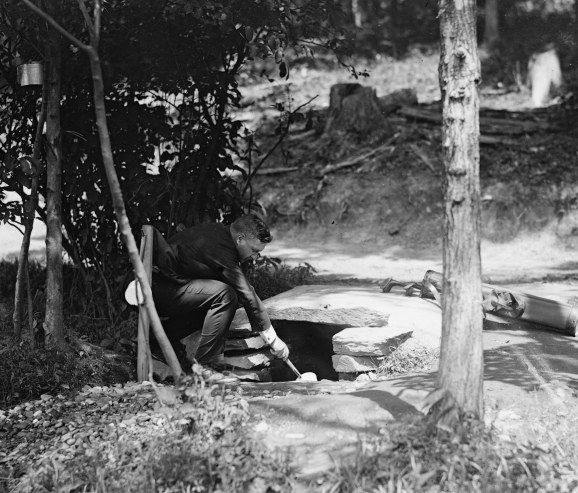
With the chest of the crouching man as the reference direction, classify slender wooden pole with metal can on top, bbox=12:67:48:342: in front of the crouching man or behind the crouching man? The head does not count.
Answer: behind

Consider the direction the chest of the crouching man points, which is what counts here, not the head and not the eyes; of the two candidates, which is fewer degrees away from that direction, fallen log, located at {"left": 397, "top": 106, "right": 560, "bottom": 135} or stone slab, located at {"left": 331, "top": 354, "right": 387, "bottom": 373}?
the stone slab

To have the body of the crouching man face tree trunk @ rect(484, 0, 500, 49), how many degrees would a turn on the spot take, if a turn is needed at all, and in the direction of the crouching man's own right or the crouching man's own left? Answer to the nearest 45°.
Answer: approximately 45° to the crouching man's own left

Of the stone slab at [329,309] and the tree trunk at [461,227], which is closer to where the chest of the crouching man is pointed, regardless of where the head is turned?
the stone slab

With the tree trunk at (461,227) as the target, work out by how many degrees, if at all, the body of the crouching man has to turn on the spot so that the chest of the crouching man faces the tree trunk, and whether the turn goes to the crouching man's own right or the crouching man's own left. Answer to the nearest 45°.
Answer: approximately 45° to the crouching man's own right

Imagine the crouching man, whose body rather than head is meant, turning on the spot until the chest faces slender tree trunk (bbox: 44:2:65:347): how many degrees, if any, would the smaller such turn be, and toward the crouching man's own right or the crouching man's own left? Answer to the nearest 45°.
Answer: approximately 180°

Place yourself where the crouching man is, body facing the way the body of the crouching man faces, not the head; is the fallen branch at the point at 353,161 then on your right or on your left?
on your left

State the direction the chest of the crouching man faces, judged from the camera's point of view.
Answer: to the viewer's right

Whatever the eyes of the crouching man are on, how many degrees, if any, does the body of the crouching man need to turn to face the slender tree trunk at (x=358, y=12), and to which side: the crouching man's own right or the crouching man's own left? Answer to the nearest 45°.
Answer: approximately 90° to the crouching man's own left

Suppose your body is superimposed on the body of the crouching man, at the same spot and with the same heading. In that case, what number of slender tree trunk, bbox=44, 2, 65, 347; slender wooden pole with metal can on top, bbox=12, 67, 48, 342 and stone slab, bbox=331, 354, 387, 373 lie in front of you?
1

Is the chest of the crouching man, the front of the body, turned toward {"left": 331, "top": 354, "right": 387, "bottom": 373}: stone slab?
yes
